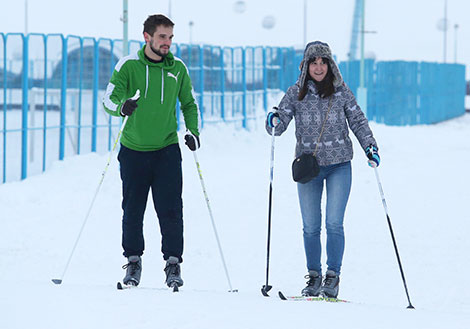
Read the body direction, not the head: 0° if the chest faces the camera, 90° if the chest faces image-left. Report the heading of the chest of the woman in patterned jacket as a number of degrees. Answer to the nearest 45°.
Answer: approximately 0°

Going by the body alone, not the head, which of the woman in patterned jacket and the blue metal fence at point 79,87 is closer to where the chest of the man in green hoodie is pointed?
the woman in patterned jacket

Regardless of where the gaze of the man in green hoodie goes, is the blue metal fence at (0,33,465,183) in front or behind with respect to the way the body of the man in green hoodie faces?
behind

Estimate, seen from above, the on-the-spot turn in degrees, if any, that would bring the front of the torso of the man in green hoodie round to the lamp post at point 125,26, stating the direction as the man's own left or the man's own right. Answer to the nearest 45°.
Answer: approximately 180°

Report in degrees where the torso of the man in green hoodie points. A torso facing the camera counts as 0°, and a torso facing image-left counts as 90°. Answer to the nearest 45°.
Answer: approximately 0°

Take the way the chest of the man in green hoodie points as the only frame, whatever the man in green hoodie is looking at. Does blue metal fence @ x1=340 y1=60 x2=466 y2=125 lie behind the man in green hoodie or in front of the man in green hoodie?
behind

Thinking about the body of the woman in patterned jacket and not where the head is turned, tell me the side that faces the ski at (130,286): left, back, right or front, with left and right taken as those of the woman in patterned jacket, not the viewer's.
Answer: right

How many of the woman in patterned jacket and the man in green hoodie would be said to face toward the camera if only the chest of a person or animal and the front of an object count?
2

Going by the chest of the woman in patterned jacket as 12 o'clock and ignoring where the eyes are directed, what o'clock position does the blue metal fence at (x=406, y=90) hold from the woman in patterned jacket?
The blue metal fence is roughly at 6 o'clock from the woman in patterned jacket.

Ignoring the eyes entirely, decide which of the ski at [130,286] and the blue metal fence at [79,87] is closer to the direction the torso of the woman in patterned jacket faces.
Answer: the ski

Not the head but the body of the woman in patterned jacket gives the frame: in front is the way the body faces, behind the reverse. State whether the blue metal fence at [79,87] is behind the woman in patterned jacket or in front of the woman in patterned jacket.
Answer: behind
